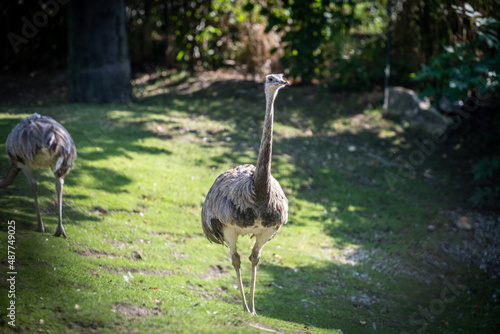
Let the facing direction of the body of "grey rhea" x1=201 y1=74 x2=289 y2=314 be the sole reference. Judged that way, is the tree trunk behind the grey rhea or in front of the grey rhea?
behind

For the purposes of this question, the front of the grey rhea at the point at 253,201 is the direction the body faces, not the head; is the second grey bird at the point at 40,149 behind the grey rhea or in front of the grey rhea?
behind

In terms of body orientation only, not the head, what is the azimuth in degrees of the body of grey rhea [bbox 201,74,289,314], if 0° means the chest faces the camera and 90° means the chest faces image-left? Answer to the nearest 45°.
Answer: approximately 315°
